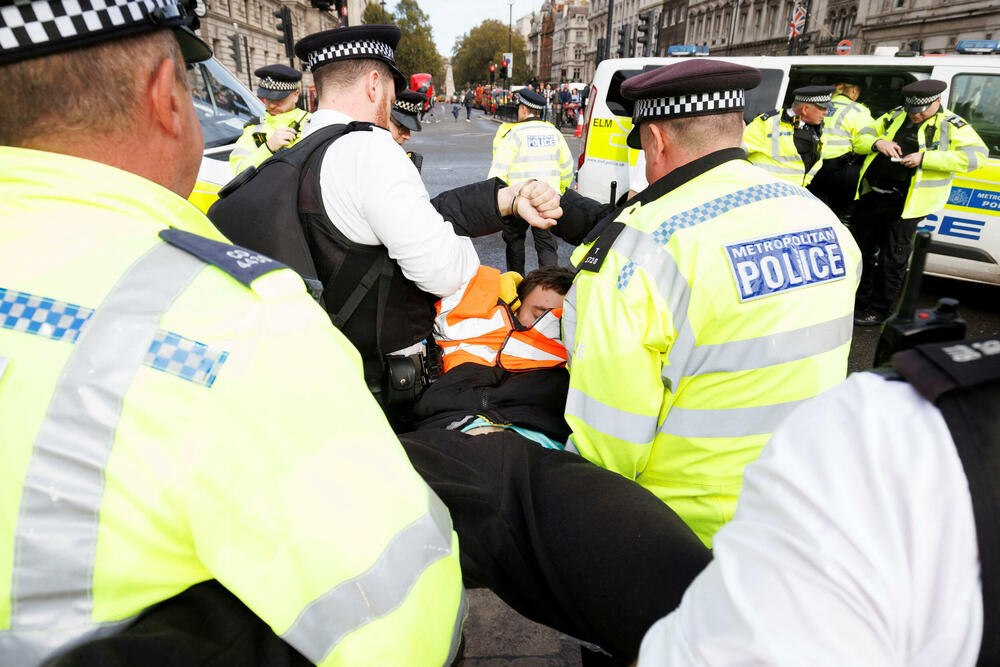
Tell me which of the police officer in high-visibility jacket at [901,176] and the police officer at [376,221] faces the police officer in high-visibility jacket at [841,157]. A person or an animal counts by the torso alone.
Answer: the police officer

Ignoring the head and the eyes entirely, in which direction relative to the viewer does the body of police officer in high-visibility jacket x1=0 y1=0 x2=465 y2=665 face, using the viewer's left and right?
facing away from the viewer and to the right of the viewer

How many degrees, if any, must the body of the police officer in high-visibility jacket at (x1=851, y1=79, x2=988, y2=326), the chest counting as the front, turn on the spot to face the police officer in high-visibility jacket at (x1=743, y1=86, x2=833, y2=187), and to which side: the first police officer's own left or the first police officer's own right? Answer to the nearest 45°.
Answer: approximately 45° to the first police officer's own right

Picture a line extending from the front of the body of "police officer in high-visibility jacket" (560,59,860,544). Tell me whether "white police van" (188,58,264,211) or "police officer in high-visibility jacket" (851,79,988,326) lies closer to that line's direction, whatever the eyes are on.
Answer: the white police van

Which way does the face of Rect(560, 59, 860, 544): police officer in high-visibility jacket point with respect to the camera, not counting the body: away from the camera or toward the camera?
away from the camera

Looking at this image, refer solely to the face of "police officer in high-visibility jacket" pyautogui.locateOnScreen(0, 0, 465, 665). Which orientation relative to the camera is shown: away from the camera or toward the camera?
away from the camera

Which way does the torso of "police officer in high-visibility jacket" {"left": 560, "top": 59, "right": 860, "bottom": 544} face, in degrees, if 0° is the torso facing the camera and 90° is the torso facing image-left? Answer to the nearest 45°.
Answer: approximately 135°

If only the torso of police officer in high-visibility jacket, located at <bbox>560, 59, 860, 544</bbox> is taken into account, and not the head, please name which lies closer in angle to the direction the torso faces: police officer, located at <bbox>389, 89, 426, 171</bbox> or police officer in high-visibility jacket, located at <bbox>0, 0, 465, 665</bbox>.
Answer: the police officer

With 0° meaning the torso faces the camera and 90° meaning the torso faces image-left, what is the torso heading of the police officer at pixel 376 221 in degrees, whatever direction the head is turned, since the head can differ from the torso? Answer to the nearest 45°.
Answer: approximately 225°

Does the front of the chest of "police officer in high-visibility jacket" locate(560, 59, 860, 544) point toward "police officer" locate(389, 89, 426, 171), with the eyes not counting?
yes
